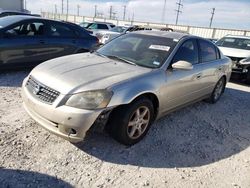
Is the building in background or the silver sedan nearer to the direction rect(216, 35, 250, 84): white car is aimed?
the silver sedan

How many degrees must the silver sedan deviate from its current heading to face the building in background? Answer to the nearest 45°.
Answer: approximately 90° to its right

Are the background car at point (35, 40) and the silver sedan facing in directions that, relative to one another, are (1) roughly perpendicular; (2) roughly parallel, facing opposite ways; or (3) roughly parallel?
roughly parallel

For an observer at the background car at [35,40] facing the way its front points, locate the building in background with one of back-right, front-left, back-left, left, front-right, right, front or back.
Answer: back-right

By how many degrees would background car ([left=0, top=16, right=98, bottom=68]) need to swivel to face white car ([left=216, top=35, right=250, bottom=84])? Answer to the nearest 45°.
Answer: approximately 135° to its left

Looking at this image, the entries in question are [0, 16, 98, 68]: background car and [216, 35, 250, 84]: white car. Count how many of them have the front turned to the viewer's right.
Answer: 0

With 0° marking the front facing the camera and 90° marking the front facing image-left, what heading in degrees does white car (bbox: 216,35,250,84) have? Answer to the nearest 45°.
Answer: approximately 45°

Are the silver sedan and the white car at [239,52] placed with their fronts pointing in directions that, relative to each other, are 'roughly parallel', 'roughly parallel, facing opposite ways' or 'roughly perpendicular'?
roughly parallel

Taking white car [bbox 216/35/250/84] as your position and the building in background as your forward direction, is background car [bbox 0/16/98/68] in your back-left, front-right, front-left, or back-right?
front-left

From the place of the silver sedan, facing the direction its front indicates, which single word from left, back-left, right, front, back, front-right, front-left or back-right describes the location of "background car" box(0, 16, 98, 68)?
right

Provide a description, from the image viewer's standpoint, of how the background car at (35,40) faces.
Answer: facing the viewer and to the left of the viewer

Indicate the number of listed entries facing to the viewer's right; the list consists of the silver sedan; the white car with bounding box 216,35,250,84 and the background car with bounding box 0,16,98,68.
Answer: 0
